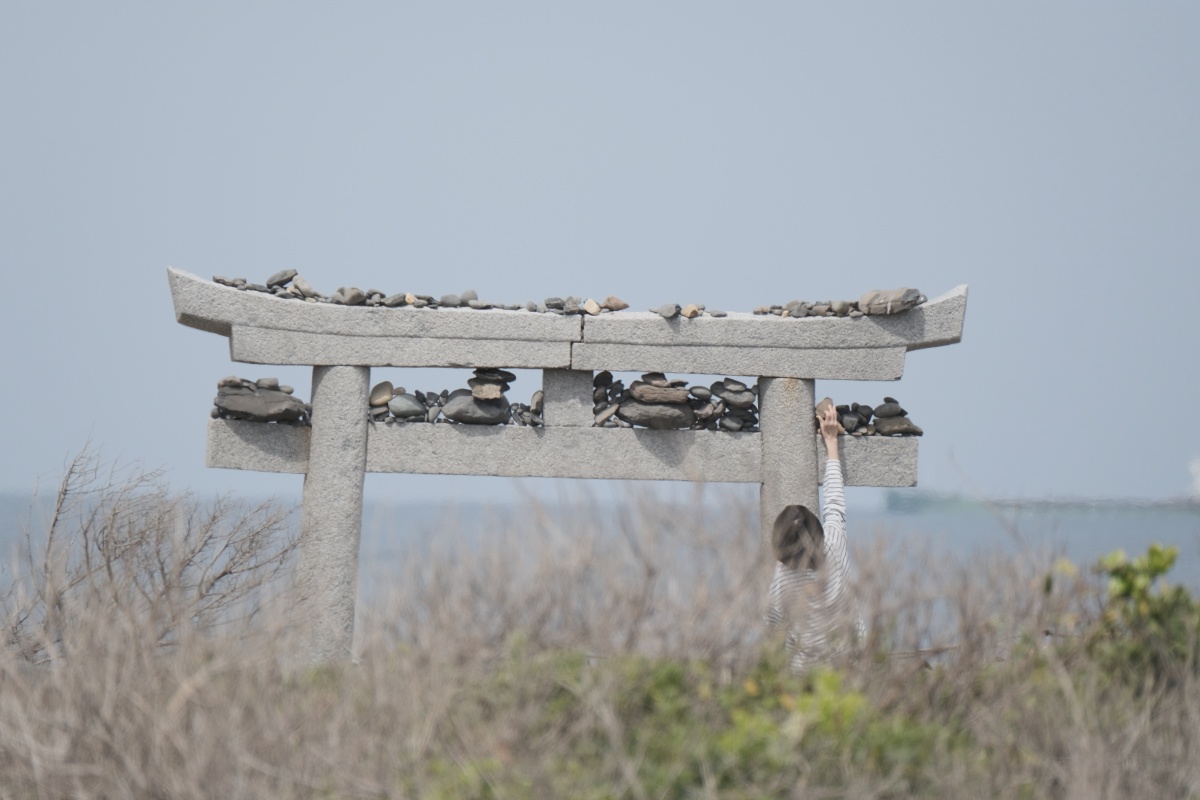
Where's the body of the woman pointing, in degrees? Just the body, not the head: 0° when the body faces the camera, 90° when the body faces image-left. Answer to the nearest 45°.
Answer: approximately 180°

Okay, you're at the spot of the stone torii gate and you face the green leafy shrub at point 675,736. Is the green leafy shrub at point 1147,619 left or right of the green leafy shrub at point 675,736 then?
left

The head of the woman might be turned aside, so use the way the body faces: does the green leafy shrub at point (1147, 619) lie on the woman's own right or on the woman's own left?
on the woman's own right

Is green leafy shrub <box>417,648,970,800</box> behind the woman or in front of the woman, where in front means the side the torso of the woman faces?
behind

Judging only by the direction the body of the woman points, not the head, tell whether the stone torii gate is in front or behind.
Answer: in front

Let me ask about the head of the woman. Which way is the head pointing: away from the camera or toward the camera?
away from the camera

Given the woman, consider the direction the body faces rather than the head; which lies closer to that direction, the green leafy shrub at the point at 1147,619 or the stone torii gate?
the stone torii gate

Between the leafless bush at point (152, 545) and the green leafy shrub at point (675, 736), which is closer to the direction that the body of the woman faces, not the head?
the leafless bush

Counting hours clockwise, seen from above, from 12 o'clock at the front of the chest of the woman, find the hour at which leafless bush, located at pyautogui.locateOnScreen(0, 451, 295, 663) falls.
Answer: The leafless bush is roughly at 10 o'clock from the woman.
